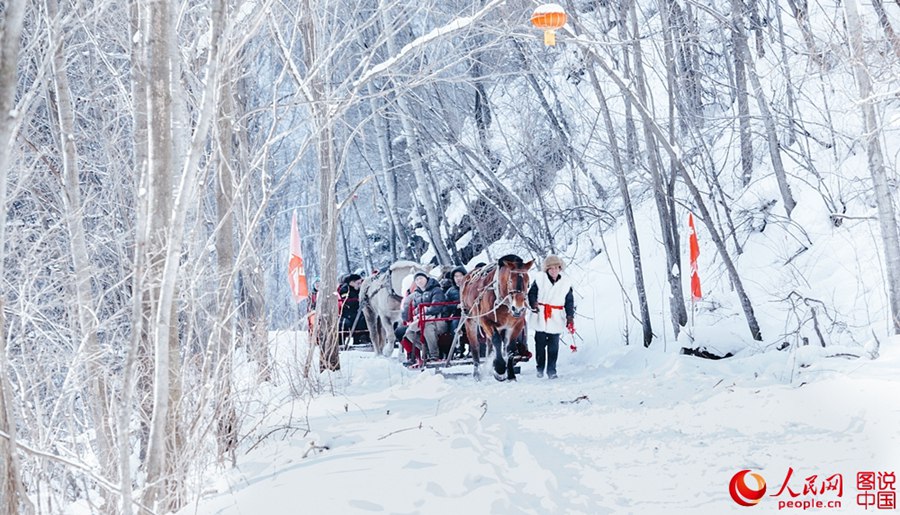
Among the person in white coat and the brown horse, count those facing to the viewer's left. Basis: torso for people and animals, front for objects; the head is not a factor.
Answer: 0

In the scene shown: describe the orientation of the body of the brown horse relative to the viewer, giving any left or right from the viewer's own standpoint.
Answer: facing the viewer and to the right of the viewer

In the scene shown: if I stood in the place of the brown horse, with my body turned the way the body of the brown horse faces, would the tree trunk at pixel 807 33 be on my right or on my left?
on my left

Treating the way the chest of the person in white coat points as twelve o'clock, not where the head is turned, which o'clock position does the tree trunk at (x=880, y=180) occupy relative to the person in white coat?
The tree trunk is roughly at 10 o'clock from the person in white coat.

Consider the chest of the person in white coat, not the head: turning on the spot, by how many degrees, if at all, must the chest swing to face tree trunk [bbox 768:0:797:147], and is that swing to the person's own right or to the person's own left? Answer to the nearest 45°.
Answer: approximately 135° to the person's own left

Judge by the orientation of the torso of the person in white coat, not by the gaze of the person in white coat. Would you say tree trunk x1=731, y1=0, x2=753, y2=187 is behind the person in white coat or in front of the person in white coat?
behind

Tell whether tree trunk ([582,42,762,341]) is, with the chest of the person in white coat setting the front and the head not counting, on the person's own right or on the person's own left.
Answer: on the person's own left

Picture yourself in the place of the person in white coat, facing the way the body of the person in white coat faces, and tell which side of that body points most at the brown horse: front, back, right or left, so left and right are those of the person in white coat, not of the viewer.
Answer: right

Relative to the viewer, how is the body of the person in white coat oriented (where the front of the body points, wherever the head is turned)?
toward the camera

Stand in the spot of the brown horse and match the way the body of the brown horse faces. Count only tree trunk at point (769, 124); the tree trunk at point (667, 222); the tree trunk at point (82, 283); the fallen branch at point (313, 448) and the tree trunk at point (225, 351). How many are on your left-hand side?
2

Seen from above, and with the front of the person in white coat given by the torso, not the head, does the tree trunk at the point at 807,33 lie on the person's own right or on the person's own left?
on the person's own left

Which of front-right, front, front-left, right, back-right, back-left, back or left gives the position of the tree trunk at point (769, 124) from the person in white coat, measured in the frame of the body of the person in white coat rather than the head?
back-left

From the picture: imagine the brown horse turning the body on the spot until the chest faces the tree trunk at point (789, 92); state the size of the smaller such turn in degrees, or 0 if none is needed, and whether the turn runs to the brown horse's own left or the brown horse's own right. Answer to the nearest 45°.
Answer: approximately 90° to the brown horse's own left

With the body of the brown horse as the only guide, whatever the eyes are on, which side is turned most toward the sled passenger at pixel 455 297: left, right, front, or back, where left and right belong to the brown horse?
back
